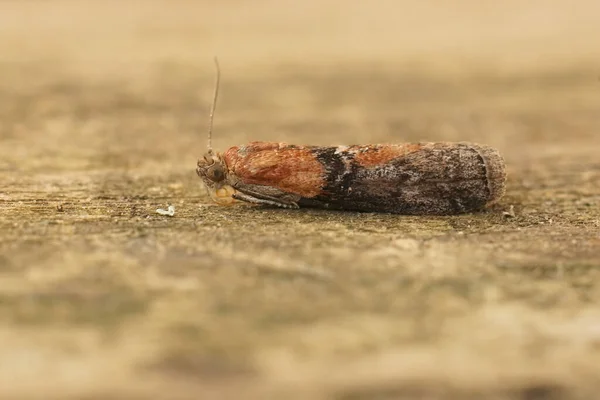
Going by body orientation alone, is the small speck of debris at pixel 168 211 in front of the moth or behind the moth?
in front

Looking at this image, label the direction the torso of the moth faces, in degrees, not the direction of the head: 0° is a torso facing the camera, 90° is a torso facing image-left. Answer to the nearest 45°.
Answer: approximately 90°
